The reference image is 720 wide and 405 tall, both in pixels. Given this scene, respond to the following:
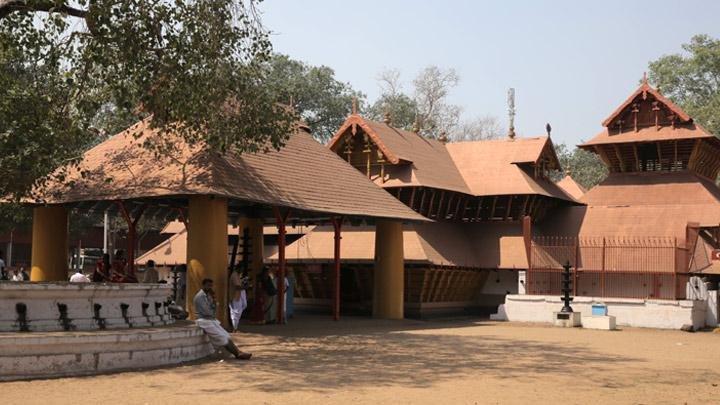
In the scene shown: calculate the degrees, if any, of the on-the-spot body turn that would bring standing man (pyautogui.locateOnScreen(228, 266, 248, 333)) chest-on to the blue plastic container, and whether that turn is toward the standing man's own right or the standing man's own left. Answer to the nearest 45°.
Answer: approximately 45° to the standing man's own left

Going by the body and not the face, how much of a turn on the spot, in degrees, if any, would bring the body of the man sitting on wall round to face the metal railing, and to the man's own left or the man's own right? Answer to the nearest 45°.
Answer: approximately 90° to the man's own left

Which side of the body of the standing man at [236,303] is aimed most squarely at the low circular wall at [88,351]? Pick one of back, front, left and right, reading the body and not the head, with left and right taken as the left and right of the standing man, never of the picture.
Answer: right

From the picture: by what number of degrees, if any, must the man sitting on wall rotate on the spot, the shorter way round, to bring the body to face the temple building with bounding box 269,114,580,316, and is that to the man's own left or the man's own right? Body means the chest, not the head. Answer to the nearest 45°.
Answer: approximately 90° to the man's own left

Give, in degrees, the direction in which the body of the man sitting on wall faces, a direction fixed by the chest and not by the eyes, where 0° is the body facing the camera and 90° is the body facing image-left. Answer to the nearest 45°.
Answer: approximately 315°
